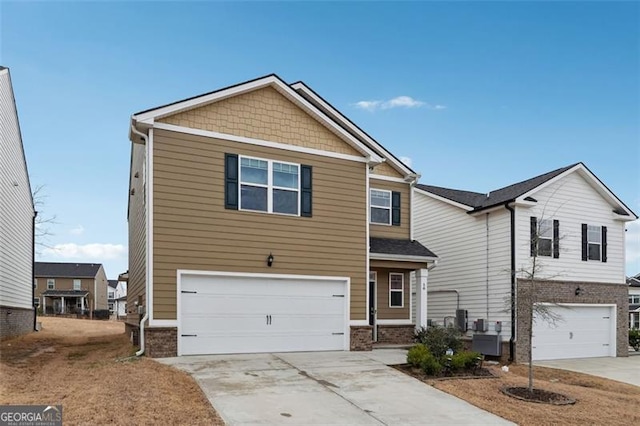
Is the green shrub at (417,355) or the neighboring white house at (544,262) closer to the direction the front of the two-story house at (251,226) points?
the green shrub

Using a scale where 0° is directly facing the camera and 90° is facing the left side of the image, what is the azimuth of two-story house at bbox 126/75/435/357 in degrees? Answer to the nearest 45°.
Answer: approximately 0°

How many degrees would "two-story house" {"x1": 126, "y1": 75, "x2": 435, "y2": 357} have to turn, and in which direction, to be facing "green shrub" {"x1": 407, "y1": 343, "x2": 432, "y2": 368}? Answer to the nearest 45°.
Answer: approximately 45° to its left

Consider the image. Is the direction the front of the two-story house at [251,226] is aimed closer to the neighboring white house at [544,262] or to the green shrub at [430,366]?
the green shrub

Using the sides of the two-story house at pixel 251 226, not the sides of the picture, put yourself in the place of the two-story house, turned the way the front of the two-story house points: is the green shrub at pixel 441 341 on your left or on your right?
on your left

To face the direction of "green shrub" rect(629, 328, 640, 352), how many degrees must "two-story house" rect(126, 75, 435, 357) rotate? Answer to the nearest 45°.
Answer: approximately 135° to its left

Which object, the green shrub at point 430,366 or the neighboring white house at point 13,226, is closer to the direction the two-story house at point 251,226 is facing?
the green shrub
